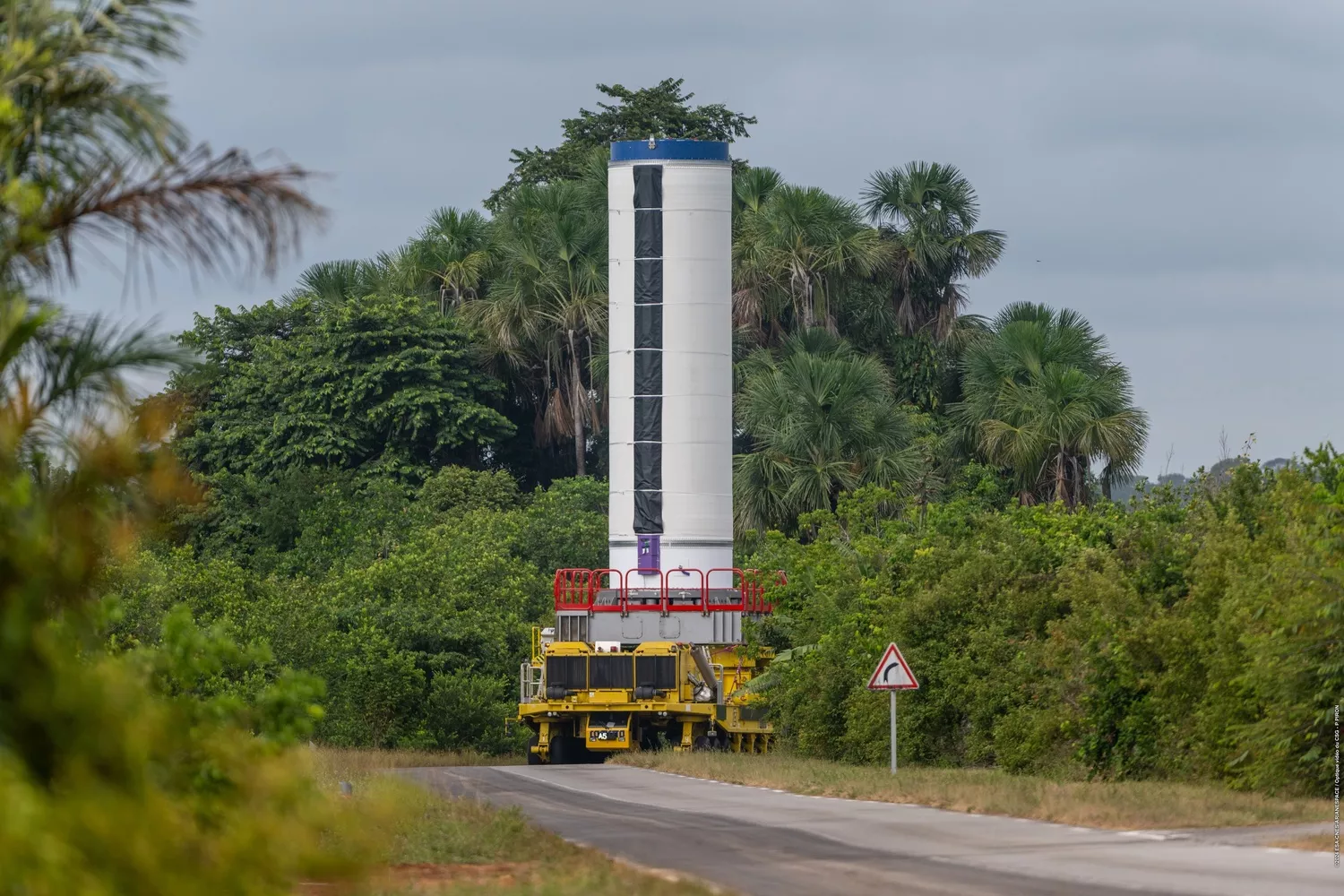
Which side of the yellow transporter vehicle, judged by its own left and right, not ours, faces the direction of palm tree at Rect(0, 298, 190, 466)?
front

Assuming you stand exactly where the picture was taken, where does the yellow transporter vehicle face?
facing the viewer
